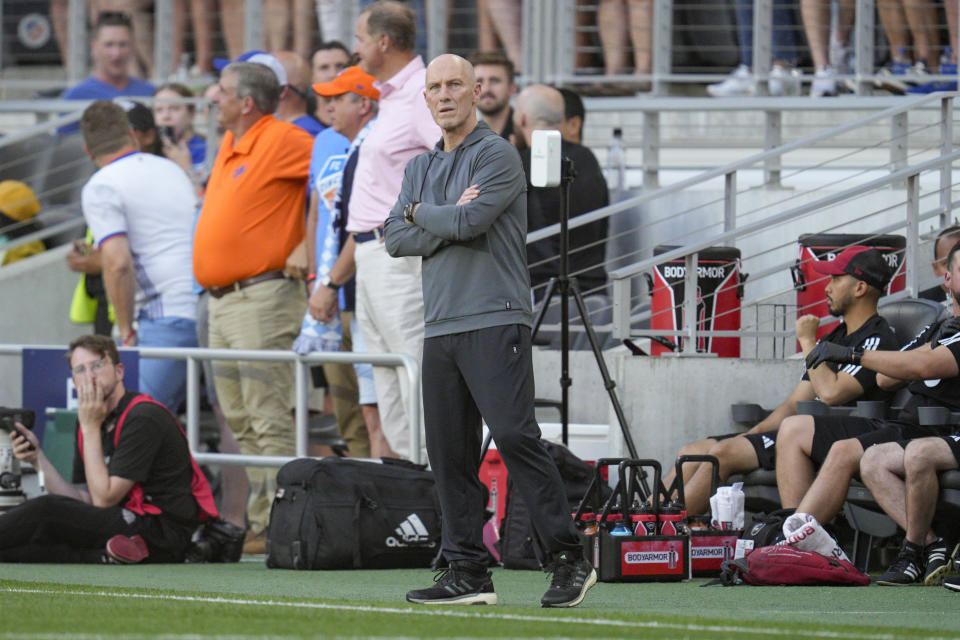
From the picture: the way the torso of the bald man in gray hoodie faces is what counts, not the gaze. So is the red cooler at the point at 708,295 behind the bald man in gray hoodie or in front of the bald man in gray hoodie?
behind

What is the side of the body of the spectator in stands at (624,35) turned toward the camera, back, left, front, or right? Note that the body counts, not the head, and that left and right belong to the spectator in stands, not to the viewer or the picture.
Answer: front

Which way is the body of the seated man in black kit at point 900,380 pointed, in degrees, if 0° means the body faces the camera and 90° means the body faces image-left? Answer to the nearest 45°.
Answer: approximately 90°

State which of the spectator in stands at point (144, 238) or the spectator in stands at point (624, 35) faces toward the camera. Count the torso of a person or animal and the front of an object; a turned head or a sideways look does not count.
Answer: the spectator in stands at point (624, 35)

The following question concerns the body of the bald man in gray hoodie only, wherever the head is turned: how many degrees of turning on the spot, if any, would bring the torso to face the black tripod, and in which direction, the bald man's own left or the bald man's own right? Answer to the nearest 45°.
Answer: approximately 135° to the bald man's own right

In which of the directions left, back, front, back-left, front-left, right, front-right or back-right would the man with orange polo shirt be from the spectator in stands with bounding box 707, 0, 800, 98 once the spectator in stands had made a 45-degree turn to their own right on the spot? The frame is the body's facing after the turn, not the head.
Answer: front-left

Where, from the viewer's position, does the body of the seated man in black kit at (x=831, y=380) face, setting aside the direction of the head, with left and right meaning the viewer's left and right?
facing to the left of the viewer

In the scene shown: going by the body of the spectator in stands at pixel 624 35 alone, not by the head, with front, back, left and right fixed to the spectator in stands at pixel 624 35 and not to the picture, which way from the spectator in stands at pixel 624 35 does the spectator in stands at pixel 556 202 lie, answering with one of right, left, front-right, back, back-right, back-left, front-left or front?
front

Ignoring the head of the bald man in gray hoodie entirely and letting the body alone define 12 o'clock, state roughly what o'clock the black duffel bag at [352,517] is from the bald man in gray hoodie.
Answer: The black duffel bag is roughly at 4 o'clock from the bald man in gray hoodie.

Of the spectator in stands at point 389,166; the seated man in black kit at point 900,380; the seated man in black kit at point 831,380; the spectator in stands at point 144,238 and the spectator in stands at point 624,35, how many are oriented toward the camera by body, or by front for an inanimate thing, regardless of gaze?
1

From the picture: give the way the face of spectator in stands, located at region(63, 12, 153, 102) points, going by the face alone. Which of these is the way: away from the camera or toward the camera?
toward the camera
